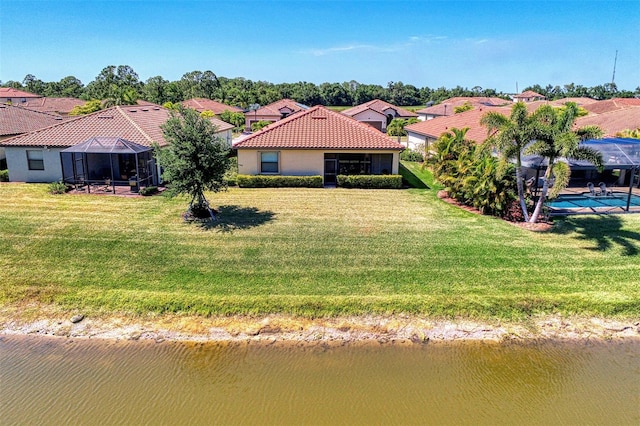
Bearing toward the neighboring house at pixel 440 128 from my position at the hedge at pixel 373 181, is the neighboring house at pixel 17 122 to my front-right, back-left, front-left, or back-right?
back-left

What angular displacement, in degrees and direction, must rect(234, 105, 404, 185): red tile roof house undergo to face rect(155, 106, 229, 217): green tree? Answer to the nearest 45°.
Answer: approximately 135° to its left

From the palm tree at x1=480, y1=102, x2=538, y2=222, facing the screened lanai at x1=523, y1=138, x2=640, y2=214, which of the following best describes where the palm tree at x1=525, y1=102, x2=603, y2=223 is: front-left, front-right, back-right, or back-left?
front-right

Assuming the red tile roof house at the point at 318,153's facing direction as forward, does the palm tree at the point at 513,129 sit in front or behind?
behind

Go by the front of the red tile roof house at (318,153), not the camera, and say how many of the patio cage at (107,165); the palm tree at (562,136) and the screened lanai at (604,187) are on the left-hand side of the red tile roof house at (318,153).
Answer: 1

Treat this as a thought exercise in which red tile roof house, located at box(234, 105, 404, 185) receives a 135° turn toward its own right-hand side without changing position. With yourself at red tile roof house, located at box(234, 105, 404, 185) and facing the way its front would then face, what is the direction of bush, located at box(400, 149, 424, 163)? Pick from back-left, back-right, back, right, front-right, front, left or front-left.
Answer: left

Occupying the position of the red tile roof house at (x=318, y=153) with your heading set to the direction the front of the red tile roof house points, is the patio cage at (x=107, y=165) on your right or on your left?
on your left

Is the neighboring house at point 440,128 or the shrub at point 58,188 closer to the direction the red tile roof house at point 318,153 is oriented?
the neighboring house

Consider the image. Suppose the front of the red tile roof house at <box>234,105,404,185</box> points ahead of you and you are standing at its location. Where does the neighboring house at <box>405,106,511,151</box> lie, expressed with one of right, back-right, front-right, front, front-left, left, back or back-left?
front-right

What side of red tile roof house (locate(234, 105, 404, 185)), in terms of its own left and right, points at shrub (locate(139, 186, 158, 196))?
left

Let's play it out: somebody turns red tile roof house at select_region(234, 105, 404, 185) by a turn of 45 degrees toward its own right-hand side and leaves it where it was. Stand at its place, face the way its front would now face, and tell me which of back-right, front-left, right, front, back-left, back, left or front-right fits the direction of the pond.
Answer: back-right

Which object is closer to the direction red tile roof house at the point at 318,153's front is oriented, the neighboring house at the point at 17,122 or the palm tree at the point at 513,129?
the neighboring house

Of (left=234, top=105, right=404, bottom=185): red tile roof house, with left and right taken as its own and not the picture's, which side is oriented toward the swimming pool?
right

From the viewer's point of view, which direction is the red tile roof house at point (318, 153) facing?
away from the camera
